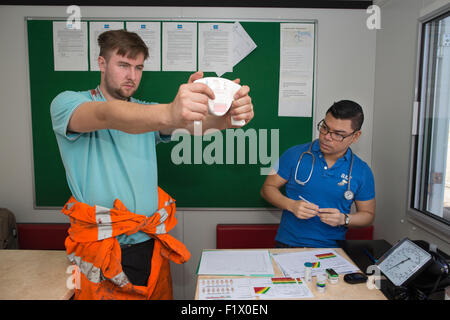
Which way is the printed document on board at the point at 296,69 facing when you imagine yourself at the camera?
facing the viewer

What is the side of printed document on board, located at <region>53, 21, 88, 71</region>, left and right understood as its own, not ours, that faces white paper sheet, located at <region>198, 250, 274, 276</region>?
front

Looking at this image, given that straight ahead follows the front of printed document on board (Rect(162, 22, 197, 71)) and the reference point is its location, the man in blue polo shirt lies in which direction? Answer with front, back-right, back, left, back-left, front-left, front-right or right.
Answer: front-left

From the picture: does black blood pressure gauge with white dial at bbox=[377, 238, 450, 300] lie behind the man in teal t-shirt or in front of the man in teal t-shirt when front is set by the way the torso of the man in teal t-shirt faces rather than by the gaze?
in front

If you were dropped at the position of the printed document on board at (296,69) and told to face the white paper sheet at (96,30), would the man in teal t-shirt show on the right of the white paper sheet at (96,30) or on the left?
left

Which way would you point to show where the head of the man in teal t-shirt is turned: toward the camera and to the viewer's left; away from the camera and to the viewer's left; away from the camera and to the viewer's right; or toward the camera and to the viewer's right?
toward the camera and to the viewer's right

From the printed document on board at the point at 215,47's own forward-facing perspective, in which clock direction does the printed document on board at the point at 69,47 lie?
the printed document on board at the point at 69,47 is roughly at 3 o'clock from the printed document on board at the point at 215,47.

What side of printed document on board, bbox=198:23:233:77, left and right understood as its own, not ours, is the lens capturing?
front
